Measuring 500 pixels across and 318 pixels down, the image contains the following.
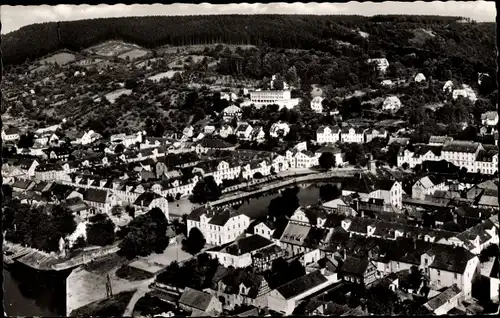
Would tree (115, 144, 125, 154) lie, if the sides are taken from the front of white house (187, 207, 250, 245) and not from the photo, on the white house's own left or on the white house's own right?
on the white house's own right

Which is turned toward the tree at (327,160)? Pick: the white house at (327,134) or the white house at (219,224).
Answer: the white house at (327,134)

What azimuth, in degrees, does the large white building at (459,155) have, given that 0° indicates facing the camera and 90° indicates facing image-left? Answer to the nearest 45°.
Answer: approximately 45°

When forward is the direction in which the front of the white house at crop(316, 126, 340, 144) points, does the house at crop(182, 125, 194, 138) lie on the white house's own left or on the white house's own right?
on the white house's own right

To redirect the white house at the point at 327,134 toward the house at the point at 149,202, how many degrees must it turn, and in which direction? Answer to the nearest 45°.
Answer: approximately 45° to its right

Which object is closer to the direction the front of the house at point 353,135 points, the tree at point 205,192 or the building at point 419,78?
the tree

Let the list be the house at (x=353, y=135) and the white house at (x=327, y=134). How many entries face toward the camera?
2

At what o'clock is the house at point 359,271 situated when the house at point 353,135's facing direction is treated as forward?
the house at point 359,271 is roughly at 12 o'clock from the house at point 353,135.

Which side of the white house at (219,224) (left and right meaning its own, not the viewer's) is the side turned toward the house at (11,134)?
right

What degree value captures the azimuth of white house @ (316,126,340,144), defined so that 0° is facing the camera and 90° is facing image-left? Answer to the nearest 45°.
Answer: approximately 0°

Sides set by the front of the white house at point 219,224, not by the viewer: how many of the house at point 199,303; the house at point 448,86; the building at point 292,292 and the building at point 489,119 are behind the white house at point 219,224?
2

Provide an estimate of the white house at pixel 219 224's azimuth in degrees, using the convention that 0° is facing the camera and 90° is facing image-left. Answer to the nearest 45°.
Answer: approximately 45°
